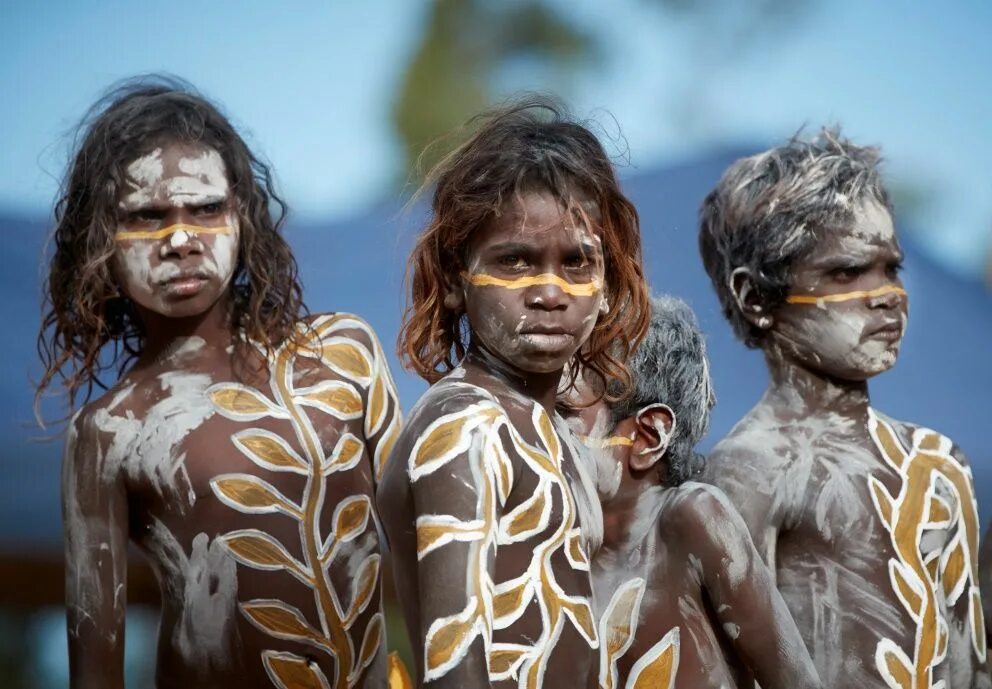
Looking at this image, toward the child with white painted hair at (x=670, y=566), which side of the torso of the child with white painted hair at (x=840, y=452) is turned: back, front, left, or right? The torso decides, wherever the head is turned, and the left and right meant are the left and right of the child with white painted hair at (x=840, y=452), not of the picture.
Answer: right

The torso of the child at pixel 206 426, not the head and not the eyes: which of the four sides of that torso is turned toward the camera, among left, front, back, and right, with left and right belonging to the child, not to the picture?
front

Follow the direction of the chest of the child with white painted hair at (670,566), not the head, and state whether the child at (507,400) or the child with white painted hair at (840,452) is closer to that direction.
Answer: the child

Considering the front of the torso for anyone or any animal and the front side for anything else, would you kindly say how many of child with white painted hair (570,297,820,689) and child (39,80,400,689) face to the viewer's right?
0

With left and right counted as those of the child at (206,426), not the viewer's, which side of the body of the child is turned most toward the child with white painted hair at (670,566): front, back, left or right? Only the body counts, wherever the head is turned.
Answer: left

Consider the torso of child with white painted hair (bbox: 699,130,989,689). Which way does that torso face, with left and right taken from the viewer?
facing the viewer and to the right of the viewer

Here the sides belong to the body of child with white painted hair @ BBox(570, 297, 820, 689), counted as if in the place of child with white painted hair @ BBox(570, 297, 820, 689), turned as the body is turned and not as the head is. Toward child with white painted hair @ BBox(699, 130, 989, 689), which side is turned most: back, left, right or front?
back

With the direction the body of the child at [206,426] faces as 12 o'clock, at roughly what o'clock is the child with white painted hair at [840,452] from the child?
The child with white painted hair is roughly at 9 o'clock from the child.

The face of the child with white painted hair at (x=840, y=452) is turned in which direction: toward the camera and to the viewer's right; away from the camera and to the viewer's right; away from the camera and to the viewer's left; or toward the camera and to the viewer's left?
toward the camera and to the viewer's right

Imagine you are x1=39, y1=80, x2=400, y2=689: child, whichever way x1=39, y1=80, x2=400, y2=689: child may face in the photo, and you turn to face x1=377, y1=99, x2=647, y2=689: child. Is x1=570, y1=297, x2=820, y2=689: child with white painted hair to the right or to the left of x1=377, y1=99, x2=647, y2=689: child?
left

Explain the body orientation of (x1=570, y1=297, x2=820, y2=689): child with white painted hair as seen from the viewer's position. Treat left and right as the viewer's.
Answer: facing the viewer and to the left of the viewer

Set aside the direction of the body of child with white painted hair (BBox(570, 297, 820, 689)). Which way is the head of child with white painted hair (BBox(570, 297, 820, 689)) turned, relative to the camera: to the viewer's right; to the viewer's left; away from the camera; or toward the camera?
to the viewer's left
